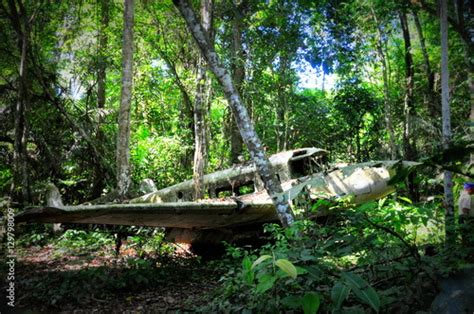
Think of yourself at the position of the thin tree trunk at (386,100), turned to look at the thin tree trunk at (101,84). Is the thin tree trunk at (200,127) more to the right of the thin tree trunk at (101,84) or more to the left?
left

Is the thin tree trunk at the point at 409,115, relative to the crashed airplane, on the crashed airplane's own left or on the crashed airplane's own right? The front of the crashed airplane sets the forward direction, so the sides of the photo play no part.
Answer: on the crashed airplane's own left

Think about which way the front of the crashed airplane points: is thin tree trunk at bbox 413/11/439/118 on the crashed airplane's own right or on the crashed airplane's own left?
on the crashed airplane's own left

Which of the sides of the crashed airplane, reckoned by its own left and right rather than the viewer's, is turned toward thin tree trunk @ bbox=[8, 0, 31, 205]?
back

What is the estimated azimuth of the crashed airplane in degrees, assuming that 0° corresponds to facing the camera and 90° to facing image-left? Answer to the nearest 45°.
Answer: approximately 315°

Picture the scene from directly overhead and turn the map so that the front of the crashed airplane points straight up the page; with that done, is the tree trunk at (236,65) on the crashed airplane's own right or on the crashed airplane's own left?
on the crashed airplane's own left

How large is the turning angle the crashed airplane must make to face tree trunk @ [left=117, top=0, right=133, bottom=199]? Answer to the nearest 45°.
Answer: approximately 180°

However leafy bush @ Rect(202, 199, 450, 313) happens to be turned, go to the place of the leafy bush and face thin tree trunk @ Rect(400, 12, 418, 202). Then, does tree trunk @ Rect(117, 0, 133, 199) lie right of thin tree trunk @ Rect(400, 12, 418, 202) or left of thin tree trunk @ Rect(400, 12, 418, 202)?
left
